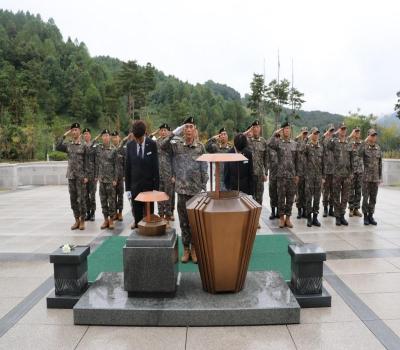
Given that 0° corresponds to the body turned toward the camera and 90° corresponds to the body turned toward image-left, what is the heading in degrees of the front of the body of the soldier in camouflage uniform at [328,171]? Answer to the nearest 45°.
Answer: approximately 0°

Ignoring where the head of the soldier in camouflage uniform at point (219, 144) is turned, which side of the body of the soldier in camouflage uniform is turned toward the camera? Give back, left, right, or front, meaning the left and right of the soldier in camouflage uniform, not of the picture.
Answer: front

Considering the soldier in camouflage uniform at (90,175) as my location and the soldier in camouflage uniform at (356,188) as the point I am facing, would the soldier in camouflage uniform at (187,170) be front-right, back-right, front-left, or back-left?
front-right

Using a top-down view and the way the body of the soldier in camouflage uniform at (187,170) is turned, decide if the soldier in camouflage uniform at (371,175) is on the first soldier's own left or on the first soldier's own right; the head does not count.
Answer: on the first soldier's own left

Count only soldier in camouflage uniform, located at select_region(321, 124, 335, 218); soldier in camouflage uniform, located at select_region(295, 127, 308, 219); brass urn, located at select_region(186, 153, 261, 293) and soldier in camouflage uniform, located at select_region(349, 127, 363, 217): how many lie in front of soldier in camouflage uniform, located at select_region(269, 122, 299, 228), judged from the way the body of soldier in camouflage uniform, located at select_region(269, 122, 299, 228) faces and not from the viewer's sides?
1

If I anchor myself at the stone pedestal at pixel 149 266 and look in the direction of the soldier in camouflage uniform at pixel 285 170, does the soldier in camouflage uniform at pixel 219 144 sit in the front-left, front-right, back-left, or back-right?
front-left

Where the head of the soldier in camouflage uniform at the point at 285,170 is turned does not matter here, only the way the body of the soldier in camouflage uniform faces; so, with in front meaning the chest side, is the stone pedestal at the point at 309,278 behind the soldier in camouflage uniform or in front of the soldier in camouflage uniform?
in front

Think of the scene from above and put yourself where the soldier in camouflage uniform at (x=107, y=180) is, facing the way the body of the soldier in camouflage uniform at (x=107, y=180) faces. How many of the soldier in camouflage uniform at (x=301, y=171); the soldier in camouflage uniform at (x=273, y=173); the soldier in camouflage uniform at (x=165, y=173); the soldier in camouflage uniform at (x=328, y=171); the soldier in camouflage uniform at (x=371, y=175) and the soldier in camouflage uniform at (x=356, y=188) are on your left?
6

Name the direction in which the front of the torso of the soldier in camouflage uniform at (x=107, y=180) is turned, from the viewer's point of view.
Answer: toward the camera

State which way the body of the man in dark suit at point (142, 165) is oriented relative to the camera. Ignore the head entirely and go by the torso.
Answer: toward the camera

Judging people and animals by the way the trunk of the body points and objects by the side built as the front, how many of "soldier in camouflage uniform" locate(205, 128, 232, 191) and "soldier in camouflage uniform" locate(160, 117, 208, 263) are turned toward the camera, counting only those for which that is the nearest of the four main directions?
2

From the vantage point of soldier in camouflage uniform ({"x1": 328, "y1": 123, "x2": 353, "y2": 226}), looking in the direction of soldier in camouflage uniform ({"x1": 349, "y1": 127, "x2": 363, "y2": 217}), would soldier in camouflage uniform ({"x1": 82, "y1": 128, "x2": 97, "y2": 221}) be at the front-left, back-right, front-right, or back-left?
back-left

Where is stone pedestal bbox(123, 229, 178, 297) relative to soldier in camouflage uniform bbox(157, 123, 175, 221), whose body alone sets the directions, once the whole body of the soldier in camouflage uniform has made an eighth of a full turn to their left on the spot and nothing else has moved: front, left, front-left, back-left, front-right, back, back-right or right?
front-right

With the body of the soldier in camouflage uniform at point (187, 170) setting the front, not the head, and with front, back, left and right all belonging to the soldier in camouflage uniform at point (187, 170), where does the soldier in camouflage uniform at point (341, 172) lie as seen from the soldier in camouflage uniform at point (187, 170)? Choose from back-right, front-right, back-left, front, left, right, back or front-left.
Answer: back-left

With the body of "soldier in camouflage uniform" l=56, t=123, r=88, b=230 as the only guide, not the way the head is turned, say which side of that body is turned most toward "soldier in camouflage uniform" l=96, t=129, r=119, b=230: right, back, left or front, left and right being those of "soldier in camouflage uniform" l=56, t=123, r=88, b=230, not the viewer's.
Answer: left

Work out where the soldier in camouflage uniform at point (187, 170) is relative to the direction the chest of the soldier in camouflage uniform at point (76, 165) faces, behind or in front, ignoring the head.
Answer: in front

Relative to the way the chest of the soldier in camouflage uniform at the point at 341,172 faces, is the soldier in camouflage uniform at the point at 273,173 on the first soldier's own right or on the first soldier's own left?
on the first soldier's own right

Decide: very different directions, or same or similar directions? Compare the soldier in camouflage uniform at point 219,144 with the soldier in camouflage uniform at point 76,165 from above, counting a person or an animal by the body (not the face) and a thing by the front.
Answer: same or similar directions
